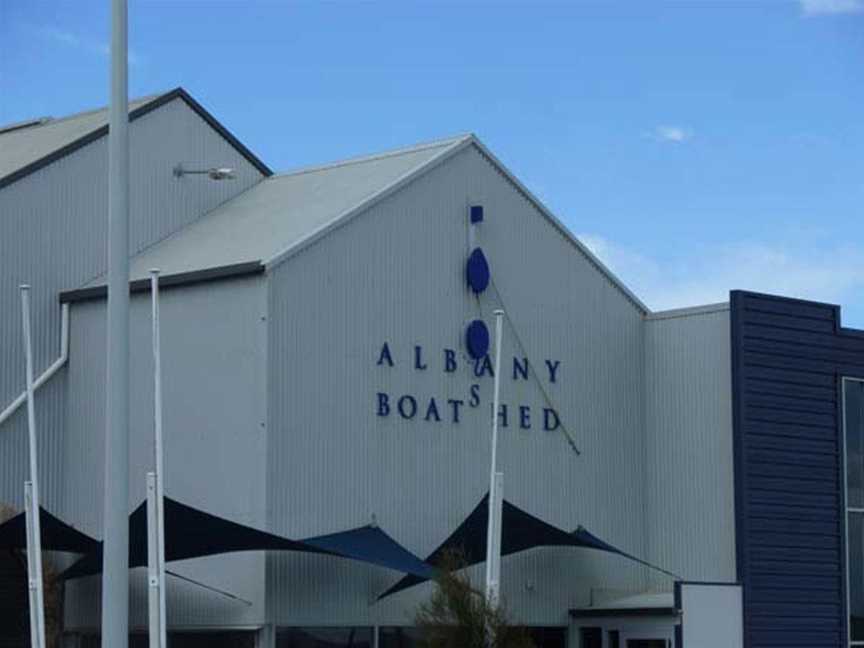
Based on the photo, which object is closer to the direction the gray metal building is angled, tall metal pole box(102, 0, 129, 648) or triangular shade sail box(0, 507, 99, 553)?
the tall metal pole

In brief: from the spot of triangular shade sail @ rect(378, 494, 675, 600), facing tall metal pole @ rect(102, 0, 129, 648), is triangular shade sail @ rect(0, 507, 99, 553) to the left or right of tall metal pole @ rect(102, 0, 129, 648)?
right

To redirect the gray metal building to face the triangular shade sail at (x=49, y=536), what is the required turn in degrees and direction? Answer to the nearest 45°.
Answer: approximately 90° to its right

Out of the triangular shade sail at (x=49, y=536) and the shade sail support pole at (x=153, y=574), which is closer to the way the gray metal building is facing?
the shade sail support pole

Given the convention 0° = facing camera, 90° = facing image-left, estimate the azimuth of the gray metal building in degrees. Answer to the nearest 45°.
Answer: approximately 315°

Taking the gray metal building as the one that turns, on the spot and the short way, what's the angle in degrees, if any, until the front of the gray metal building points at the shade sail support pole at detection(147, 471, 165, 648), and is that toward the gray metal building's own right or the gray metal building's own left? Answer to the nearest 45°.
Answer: approximately 45° to the gray metal building's own right
